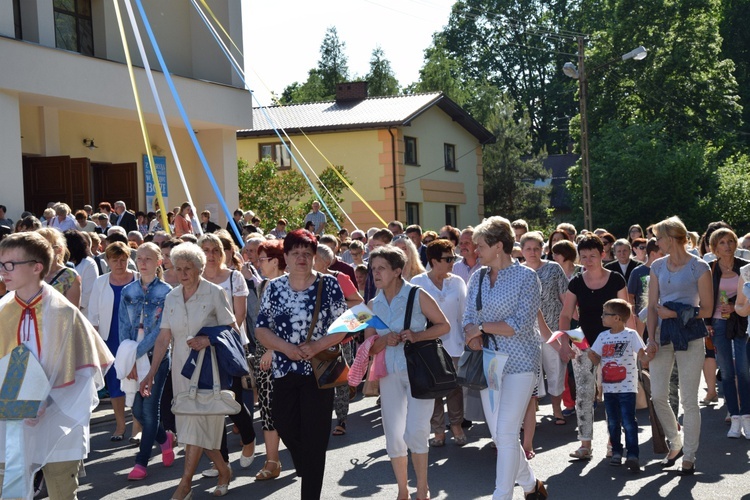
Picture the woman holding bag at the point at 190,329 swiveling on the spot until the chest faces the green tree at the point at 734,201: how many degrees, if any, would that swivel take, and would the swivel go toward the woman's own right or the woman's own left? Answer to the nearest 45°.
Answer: approximately 180°

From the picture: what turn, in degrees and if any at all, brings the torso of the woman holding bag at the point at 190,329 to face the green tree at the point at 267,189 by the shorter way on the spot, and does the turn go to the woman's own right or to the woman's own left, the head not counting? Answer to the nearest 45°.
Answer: approximately 135° to the woman's own right

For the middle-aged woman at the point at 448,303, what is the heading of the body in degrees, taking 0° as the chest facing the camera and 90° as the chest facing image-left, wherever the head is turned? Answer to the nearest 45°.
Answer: approximately 0°

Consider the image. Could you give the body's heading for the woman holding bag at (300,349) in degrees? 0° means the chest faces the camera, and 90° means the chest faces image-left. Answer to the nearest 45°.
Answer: approximately 0°

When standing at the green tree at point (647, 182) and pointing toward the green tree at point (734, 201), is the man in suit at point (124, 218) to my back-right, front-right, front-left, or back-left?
back-right

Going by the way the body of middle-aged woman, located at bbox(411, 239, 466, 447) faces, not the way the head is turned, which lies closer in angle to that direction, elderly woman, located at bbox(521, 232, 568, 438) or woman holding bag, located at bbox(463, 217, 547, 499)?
the woman holding bag

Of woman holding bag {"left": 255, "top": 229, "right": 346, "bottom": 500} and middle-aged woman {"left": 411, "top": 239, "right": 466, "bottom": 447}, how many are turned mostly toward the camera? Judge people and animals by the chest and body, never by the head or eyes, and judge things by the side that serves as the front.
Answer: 2

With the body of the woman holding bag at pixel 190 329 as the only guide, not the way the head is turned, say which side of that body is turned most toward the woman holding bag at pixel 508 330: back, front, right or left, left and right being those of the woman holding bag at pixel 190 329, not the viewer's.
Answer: left

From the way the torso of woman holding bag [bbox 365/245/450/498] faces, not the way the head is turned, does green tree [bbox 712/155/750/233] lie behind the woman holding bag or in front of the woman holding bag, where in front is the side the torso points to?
behind

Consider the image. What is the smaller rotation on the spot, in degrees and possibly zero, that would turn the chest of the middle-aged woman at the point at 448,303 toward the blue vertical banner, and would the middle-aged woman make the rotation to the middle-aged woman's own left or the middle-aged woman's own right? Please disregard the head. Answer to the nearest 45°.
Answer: approximately 135° to the middle-aged woman's own right
